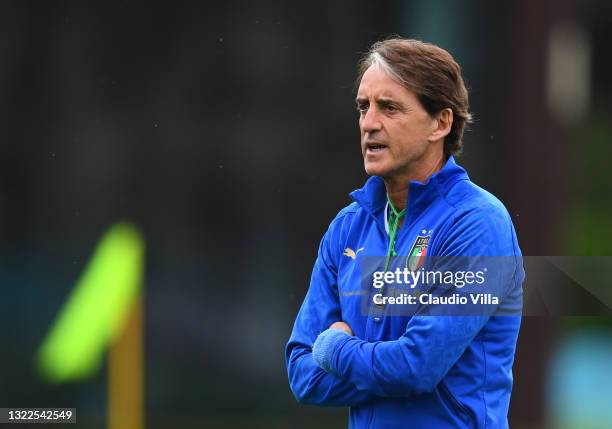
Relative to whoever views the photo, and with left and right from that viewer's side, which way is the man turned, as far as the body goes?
facing the viewer and to the left of the viewer

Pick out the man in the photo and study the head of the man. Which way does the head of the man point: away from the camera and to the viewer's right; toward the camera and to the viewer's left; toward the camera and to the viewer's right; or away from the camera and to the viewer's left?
toward the camera and to the viewer's left

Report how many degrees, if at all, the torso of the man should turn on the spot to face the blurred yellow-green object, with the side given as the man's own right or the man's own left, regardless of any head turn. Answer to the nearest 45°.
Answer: approximately 90° to the man's own right
